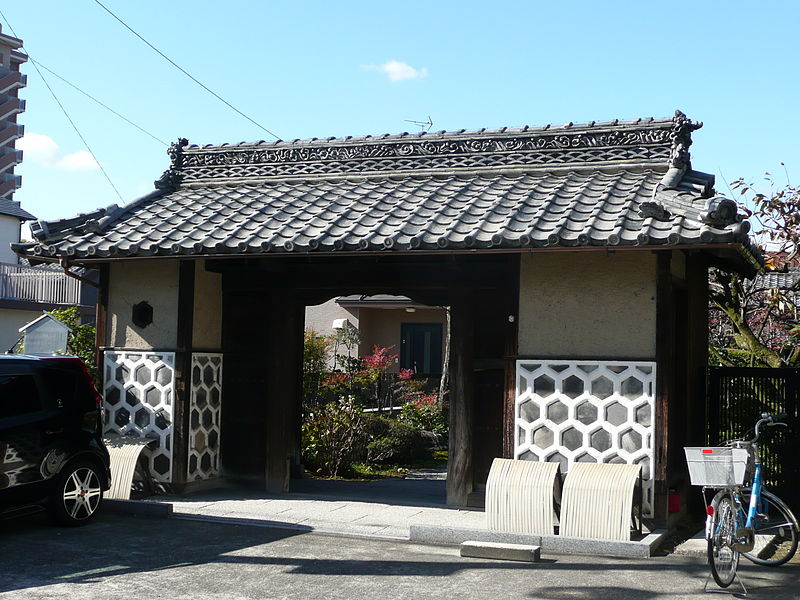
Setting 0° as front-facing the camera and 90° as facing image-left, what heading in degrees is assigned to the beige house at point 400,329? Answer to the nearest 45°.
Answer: approximately 0°

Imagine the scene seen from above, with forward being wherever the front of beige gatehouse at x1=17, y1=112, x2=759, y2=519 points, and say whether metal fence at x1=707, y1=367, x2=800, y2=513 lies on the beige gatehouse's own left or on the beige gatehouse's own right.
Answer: on the beige gatehouse's own left

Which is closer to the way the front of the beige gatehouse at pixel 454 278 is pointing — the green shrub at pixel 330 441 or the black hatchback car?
the black hatchback car

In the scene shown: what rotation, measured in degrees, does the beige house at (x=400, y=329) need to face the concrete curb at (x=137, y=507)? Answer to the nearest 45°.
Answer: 0° — it already faces it

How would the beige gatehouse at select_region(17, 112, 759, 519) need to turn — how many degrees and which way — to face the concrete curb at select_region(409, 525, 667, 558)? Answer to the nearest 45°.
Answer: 0° — it already faces it

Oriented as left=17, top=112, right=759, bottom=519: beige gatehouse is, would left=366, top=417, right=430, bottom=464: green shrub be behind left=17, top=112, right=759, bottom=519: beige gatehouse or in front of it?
behind

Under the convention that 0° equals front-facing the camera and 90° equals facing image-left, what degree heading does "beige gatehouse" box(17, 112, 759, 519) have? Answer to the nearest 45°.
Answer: approximately 0°

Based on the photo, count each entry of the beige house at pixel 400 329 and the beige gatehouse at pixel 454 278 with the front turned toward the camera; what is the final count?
2
